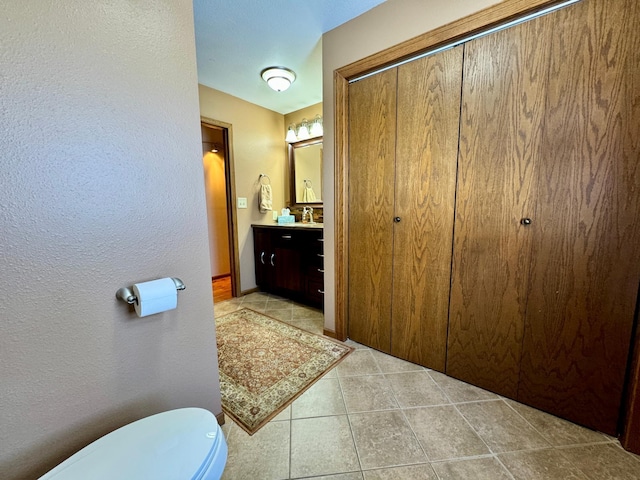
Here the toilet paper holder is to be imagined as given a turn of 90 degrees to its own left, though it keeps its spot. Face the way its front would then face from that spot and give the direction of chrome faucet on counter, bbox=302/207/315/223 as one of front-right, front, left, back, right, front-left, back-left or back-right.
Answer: front

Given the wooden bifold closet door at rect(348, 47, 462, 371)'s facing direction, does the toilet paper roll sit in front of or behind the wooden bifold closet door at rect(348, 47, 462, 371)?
in front

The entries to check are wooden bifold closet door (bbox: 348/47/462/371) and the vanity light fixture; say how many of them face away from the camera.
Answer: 0

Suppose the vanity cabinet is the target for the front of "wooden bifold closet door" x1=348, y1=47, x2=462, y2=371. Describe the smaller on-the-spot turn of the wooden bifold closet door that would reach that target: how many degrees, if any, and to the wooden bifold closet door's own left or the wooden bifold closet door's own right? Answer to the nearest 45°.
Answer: approximately 90° to the wooden bifold closet door's own right

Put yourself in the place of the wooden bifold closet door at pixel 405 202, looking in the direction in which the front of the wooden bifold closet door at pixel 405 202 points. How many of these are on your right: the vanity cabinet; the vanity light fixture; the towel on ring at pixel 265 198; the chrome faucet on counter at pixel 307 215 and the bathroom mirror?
5

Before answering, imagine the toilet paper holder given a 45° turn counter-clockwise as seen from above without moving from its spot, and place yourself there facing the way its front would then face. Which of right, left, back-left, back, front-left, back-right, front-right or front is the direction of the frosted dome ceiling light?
front-left

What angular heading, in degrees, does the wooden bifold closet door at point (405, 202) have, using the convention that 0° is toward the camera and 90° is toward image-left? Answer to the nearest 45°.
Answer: approximately 45°

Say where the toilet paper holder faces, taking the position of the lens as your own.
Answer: facing the viewer and to the right of the viewer

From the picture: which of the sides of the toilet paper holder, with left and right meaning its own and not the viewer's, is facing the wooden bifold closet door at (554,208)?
front

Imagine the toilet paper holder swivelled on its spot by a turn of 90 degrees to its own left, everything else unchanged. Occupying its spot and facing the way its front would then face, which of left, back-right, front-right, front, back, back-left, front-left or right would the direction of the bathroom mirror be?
front

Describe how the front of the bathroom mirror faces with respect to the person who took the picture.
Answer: facing the viewer and to the left of the viewer

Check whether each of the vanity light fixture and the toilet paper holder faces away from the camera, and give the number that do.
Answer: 0

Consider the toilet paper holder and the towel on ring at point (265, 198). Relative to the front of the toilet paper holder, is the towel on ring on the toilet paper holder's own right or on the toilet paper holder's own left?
on the toilet paper holder's own left
